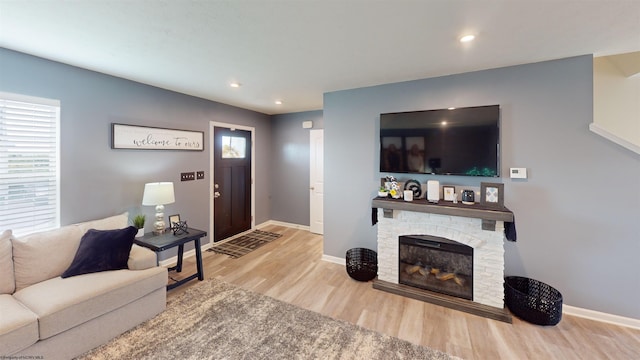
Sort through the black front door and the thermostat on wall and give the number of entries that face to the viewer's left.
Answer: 0

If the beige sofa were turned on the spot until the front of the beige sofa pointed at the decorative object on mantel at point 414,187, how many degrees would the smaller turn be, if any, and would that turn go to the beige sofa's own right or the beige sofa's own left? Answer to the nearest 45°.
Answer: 0° — it already faces it

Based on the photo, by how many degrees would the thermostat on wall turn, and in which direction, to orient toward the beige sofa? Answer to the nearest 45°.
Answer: approximately 45° to its right

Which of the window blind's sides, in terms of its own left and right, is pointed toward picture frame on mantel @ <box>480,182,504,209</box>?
front

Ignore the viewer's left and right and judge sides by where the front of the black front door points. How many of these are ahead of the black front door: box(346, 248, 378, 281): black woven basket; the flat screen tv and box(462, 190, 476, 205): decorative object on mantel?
3

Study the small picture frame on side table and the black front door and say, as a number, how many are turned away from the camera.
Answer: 0

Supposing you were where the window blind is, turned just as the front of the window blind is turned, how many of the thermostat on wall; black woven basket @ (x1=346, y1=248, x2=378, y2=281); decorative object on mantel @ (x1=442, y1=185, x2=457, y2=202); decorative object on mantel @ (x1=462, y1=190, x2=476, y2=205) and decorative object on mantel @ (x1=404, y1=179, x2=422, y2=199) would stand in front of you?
5

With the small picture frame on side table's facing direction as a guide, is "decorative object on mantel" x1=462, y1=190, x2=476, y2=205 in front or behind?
in front

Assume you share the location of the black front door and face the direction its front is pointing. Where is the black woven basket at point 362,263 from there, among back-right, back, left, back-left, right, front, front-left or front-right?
front

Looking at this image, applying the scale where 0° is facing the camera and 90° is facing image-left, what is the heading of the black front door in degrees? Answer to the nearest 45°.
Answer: approximately 315°

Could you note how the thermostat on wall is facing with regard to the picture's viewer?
facing the viewer

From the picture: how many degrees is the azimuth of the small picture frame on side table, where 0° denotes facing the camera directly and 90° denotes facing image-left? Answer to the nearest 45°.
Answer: approximately 315°

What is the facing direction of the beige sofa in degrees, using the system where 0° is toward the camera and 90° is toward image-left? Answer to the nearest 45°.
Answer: approximately 315°

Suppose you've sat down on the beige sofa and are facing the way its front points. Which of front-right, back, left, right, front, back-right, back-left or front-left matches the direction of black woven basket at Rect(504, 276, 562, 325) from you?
front
